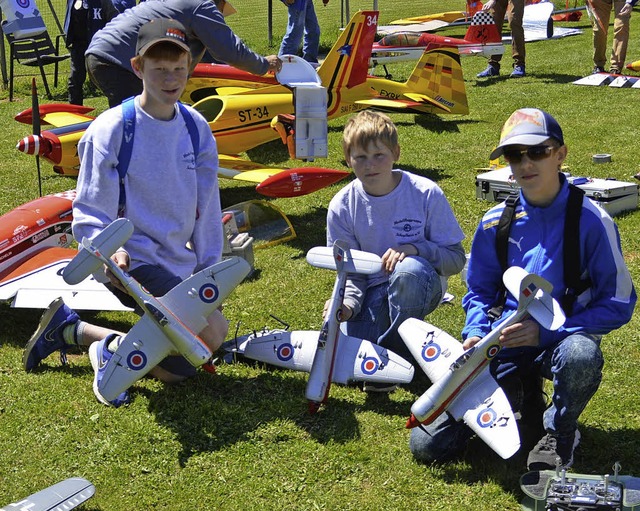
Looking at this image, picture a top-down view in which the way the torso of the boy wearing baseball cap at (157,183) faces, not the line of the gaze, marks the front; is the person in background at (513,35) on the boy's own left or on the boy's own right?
on the boy's own left

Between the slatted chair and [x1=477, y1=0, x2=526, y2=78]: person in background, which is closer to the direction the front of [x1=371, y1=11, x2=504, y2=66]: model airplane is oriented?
the slatted chair

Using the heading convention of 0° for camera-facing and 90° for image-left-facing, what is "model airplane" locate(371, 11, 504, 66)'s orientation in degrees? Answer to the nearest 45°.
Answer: approximately 90°

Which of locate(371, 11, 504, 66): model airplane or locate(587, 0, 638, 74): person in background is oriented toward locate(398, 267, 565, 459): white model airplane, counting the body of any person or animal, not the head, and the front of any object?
the person in background

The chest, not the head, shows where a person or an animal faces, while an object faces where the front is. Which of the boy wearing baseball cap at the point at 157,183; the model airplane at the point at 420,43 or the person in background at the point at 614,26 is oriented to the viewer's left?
the model airplane

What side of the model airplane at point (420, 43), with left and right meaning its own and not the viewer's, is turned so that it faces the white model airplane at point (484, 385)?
left

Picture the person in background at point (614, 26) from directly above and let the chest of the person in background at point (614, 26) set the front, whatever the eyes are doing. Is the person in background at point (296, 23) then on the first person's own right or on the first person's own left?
on the first person's own right

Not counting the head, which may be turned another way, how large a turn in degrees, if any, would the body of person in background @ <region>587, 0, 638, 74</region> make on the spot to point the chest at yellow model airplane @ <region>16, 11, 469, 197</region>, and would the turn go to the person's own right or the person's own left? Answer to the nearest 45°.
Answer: approximately 45° to the person's own right

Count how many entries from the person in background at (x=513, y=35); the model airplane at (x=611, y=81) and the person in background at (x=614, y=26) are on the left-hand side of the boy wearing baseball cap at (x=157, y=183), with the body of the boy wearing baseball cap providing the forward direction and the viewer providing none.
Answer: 3

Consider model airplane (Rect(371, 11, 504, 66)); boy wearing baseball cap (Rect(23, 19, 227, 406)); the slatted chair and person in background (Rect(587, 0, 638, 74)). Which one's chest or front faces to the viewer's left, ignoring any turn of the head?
the model airplane
